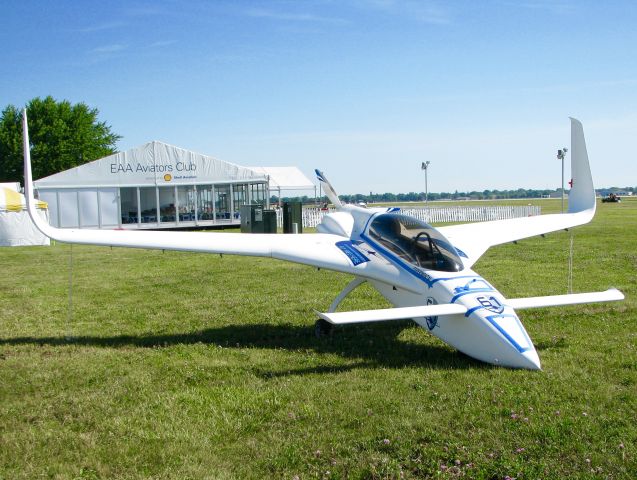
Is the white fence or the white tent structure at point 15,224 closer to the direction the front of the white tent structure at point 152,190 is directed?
the white tent structure

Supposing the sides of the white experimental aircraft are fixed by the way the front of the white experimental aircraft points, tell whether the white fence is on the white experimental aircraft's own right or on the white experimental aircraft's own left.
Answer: on the white experimental aircraft's own left

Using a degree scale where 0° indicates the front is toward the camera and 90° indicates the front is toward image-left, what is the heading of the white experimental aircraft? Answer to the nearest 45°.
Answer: approximately 315°

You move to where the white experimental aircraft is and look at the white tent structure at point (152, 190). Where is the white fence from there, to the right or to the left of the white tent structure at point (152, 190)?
right

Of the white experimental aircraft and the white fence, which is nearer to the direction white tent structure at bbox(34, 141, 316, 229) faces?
the white experimental aircraft

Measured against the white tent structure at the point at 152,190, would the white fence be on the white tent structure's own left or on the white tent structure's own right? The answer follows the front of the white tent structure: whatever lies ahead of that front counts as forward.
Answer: on the white tent structure's own left

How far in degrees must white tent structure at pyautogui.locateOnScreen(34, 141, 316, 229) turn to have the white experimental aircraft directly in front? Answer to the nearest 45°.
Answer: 0° — it already faces it

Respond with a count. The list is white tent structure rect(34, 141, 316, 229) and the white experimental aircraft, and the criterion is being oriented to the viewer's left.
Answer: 0

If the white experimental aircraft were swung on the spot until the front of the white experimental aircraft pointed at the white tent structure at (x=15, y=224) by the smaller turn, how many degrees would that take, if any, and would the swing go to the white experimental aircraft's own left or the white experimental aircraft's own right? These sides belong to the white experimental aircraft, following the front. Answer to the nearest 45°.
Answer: approximately 180°
